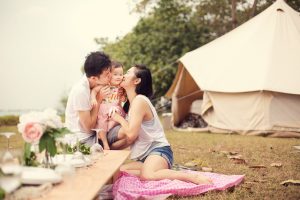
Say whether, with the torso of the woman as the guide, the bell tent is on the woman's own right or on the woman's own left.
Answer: on the woman's own right

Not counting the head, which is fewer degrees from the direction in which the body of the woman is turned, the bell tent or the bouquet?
the bouquet

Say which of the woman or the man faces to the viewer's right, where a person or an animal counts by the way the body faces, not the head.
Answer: the man

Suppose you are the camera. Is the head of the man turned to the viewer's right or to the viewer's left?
to the viewer's right

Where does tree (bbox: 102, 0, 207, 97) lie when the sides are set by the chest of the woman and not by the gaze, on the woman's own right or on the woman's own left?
on the woman's own right

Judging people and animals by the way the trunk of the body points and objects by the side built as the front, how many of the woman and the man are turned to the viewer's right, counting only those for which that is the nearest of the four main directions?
1

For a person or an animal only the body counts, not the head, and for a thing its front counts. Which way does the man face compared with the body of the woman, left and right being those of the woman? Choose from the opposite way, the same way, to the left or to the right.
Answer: the opposite way

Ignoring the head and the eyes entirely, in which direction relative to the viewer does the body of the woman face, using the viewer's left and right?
facing to the left of the viewer

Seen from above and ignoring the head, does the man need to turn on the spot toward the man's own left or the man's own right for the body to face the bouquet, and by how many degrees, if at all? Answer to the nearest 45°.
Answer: approximately 90° to the man's own right

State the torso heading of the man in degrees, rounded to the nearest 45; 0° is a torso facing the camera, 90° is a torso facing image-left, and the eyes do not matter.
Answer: approximately 270°

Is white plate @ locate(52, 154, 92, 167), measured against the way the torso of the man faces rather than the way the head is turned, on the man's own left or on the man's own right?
on the man's own right

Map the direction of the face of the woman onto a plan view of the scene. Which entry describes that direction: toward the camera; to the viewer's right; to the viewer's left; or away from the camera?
to the viewer's left

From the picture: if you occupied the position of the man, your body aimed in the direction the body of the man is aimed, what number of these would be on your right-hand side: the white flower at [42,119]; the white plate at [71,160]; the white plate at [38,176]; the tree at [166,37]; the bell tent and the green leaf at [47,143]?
4

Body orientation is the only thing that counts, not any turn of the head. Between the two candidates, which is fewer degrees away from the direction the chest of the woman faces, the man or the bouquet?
the man
